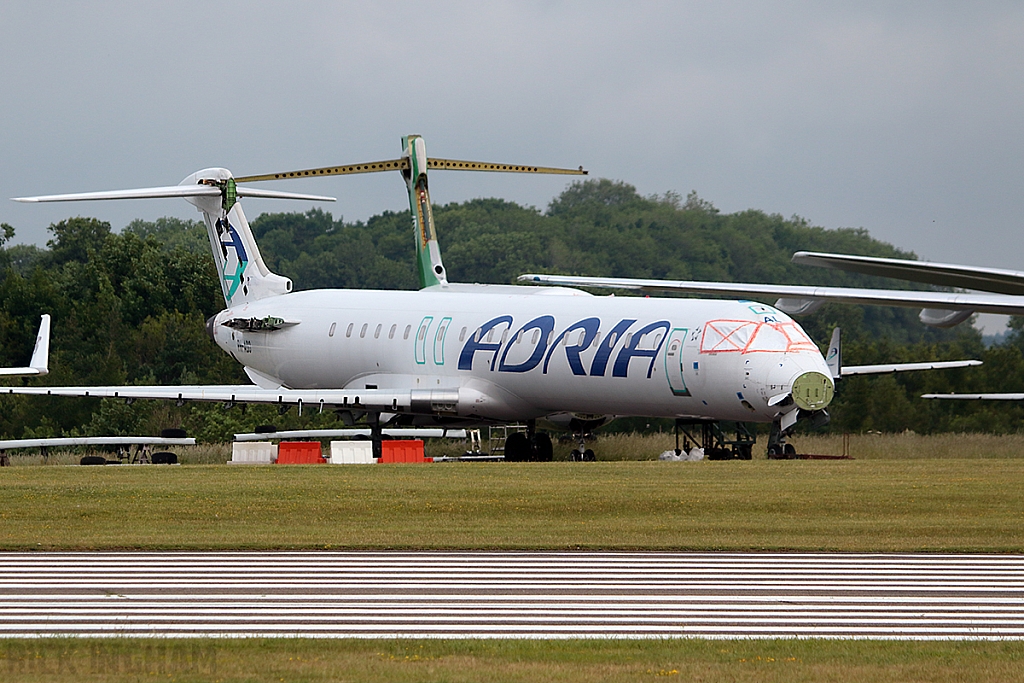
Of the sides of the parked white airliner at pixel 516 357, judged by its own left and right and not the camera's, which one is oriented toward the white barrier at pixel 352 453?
right

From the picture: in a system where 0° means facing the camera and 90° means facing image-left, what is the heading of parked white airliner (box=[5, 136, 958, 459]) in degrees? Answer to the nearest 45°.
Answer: approximately 315°

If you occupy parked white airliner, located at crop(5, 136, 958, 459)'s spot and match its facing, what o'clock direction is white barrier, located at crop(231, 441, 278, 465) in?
The white barrier is roughly at 4 o'clock from the parked white airliner.

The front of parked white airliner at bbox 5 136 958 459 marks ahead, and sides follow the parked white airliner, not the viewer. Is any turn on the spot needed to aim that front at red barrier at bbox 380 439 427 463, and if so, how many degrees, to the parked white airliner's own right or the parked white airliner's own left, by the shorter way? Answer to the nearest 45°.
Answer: approximately 90° to the parked white airliner's own right
